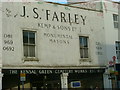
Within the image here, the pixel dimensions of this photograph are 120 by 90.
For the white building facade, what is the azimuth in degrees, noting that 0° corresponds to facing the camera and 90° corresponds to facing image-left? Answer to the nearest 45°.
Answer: approximately 315°
